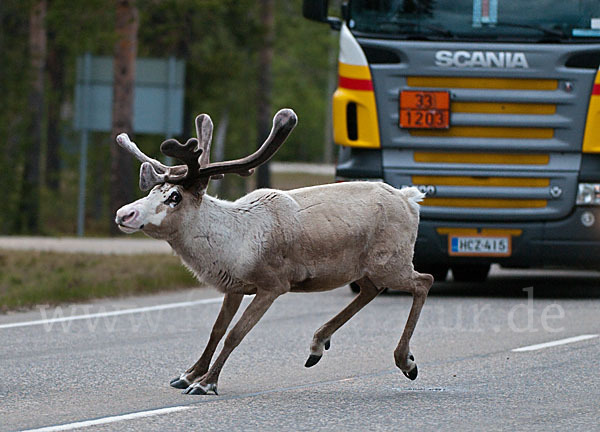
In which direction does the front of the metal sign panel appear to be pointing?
away from the camera

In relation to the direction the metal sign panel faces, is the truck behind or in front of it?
behind

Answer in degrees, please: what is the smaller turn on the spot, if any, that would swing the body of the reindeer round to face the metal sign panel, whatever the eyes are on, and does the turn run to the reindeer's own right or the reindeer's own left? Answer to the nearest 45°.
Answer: approximately 90° to the reindeer's own right

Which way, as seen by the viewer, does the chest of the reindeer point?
to the viewer's left

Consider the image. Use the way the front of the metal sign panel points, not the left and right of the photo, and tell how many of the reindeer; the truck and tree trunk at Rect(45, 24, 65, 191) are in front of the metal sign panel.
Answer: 1

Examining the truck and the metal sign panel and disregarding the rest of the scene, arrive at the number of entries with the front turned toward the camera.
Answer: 1

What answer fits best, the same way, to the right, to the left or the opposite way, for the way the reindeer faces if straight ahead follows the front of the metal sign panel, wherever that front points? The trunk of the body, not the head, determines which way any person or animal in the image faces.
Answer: to the left

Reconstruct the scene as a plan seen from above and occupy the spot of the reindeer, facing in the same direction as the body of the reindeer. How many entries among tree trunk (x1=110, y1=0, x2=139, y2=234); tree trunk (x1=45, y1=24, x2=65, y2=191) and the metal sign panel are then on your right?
3

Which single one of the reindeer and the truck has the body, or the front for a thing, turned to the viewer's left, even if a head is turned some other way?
the reindeer

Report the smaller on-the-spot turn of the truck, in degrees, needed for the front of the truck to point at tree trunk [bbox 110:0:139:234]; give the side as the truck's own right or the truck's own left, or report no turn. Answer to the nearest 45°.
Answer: approximately 135° to the truck's own right

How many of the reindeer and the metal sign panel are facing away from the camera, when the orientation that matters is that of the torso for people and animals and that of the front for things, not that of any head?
1

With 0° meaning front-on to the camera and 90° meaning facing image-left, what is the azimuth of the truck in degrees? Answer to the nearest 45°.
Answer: approximately 0°
